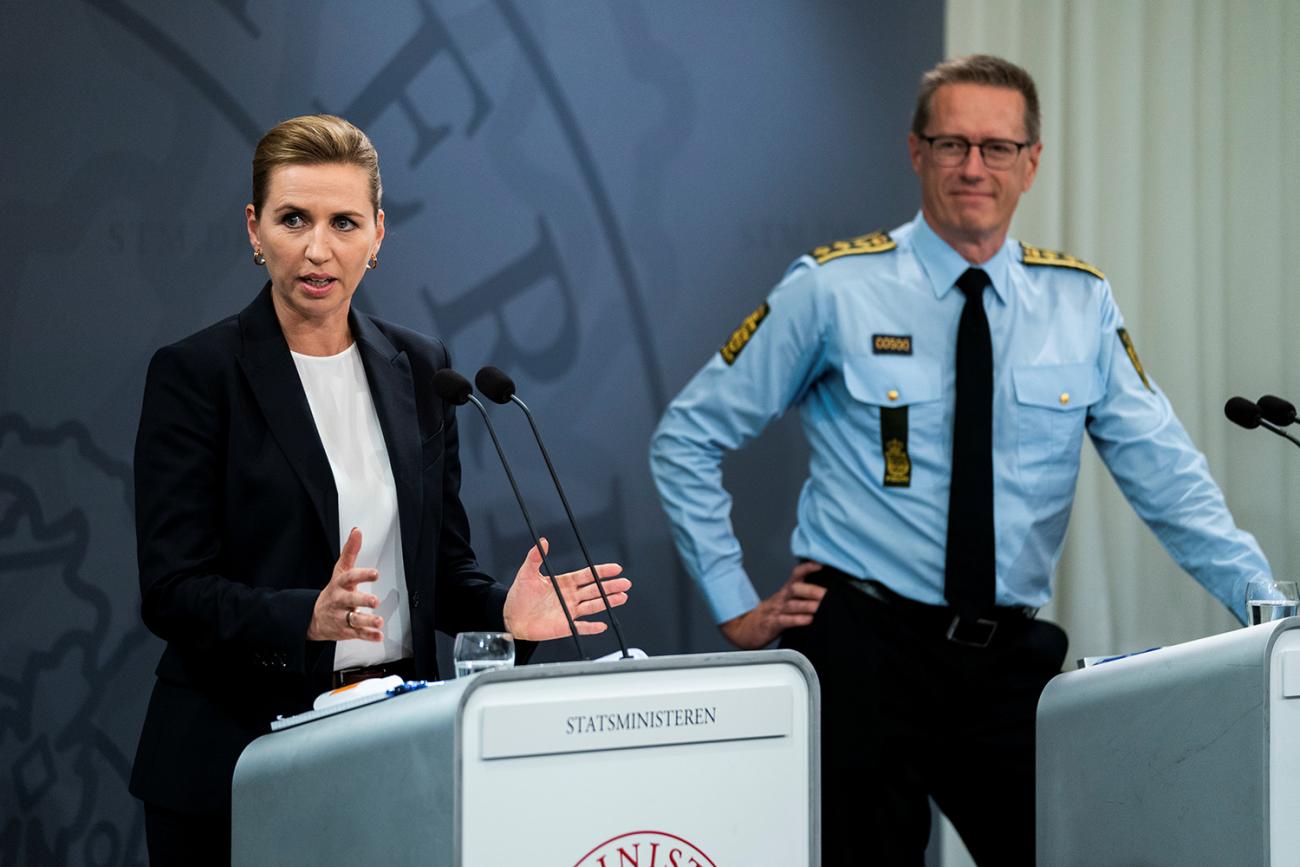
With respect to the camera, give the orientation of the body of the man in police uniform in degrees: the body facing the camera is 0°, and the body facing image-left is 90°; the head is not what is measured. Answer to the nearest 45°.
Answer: approximately 0°

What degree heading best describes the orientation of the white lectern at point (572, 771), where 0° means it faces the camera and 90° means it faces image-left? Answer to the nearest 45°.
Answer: approximately 315°

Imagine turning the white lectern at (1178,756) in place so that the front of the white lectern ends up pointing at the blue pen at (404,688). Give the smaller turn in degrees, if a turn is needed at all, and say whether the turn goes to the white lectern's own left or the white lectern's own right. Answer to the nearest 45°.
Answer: approximately 90° to the white lectern's own right

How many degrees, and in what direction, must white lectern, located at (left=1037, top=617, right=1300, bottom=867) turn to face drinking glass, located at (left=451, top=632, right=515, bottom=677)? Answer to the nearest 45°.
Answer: approximately 90° to its right

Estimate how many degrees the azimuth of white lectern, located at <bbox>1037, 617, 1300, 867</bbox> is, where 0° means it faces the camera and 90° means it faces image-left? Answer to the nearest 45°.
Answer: approximately 315°

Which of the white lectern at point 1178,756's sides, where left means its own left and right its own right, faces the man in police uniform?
back
